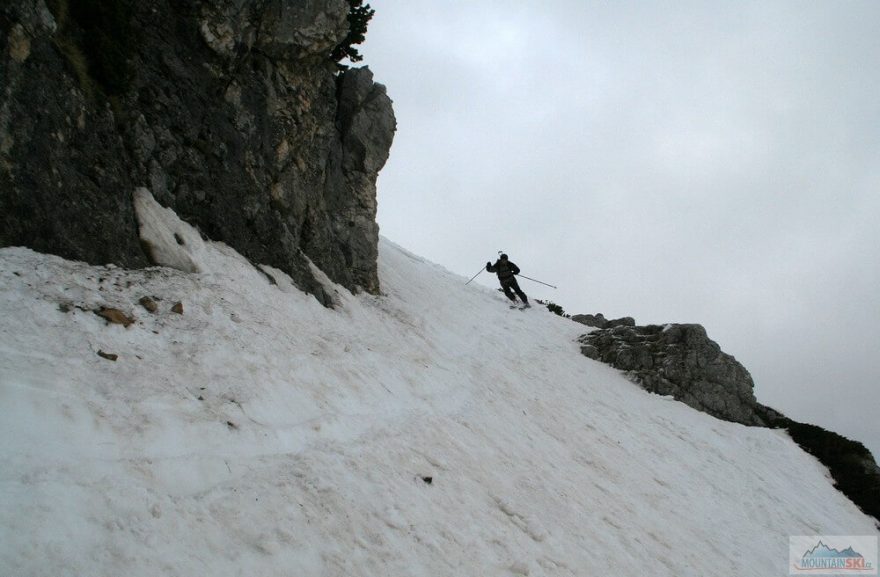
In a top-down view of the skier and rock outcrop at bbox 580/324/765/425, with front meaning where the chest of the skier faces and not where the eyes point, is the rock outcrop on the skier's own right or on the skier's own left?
on the skier's own left

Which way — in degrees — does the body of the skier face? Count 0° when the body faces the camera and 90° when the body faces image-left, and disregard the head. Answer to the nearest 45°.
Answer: approximately 0°

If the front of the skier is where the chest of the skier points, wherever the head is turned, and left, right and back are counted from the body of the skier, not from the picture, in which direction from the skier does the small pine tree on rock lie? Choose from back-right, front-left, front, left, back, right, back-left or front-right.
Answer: front-right
